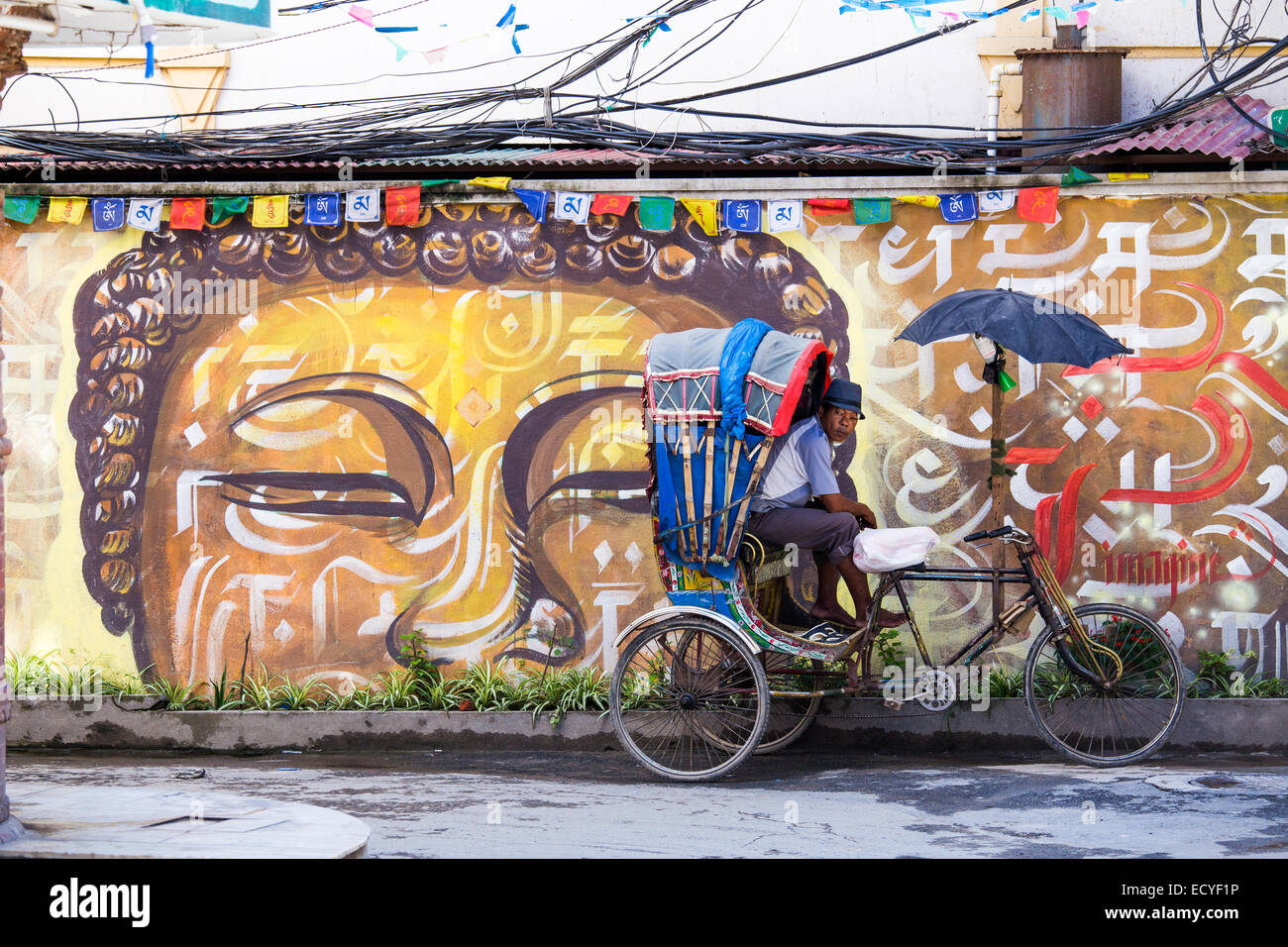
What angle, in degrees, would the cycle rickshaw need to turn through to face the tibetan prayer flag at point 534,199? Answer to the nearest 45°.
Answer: approximately 135° to its left

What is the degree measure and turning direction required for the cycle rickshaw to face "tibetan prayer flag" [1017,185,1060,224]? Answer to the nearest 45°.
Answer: approximately 45° to its left

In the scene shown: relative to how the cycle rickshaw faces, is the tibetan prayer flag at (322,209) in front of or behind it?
behind

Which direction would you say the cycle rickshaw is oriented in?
to the viewer's right

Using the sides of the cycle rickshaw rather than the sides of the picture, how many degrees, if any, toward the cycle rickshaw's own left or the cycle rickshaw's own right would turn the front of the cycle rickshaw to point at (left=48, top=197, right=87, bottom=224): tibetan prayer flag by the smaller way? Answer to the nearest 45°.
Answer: approximately 180°
